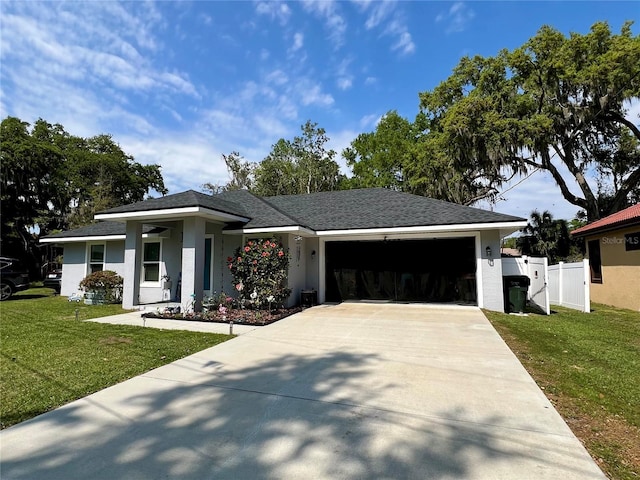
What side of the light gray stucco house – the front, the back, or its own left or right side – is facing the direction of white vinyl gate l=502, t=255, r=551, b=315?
left

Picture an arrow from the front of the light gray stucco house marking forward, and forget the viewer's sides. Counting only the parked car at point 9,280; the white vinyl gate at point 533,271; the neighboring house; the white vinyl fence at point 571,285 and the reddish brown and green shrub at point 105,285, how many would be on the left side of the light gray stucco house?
3

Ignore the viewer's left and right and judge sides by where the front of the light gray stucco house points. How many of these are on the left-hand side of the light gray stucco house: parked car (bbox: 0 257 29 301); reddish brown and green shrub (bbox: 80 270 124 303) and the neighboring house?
1

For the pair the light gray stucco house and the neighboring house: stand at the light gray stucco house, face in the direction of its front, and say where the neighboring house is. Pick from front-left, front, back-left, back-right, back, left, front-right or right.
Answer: left

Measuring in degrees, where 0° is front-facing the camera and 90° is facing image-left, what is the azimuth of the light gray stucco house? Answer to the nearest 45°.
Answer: approximately 0°

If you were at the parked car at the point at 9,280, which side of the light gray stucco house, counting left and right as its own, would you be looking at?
right

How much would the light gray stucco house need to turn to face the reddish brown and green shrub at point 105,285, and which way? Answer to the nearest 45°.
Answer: approximately 90° to its right

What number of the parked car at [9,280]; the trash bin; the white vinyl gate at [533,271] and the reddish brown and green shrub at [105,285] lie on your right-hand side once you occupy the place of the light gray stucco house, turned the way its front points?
2

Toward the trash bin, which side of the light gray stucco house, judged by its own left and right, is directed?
left

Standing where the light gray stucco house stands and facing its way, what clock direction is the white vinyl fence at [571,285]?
The white vinyl fence is roughly at 9 o'clock from the light gray stucco house.

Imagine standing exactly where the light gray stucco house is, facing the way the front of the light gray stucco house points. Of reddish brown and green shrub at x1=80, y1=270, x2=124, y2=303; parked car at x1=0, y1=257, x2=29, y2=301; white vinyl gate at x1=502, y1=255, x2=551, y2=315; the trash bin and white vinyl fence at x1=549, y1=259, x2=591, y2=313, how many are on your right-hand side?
2
